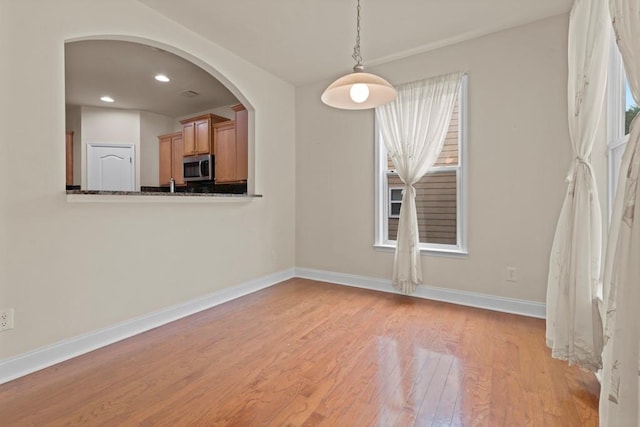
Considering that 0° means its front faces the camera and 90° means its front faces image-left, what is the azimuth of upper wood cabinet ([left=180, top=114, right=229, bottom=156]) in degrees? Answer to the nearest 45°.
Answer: approximately 45°

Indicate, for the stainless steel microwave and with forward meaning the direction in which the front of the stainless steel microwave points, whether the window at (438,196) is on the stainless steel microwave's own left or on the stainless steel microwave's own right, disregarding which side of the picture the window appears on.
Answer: on the stainless steel microwave's own left

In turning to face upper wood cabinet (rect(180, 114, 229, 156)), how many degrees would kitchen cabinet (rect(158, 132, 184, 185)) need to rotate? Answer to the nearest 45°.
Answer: approximately 45° to its left

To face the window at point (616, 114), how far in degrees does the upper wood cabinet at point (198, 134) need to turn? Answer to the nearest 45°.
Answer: approximately 90° to its left

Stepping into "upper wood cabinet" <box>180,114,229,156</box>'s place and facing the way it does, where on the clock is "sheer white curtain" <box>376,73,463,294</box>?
The sheer white curtain is roughly at 9 o'clock from the upper wood cabinet.

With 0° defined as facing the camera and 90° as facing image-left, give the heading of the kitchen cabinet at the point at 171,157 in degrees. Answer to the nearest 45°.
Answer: approximately 45°

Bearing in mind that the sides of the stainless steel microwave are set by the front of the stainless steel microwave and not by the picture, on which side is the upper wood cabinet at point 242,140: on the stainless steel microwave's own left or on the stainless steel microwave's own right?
on the stainless steel microwave's own left

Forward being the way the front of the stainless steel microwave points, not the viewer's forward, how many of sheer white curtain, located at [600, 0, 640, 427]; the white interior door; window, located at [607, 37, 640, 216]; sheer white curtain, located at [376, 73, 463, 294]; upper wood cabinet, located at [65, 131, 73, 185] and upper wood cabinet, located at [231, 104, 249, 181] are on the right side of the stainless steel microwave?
2

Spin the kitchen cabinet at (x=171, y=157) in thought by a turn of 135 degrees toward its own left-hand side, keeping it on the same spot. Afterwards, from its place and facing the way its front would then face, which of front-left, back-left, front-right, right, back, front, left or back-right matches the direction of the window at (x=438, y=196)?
front-right

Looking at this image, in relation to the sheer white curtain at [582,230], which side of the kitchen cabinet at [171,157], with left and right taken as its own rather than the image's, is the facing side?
left

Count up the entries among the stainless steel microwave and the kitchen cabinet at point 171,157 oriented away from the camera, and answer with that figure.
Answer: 0

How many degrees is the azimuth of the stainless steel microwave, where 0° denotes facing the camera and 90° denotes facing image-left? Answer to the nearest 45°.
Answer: approximately 45°

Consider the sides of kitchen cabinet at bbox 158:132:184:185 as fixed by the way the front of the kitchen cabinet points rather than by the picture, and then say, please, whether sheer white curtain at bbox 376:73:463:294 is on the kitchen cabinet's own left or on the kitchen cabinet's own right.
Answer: on the kitchen cabinet's own left

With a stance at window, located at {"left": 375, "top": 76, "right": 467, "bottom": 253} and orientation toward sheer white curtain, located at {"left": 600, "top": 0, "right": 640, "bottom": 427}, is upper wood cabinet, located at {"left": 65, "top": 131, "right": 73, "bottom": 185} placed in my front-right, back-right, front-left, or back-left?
back-right

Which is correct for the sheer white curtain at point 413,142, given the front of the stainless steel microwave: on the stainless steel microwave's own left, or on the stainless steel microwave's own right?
on the stainless steel microwave's own left

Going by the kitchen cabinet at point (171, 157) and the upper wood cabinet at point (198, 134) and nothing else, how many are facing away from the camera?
0

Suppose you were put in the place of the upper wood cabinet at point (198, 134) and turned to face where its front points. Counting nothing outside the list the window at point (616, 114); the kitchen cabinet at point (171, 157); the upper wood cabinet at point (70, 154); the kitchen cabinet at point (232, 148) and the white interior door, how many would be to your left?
2

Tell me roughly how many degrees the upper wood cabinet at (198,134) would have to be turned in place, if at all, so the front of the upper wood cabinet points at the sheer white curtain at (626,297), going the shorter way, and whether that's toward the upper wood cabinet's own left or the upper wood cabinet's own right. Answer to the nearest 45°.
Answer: approximately 45° to the upper wood cabinet's own left
